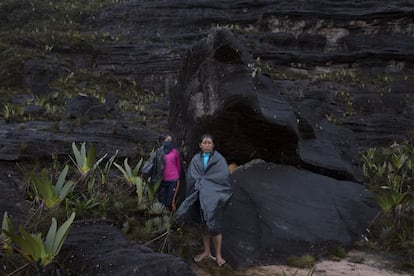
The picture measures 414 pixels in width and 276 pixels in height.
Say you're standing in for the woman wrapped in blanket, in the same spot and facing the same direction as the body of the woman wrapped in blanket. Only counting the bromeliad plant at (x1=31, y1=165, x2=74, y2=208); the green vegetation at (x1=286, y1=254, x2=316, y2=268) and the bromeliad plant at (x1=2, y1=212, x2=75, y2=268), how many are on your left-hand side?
1

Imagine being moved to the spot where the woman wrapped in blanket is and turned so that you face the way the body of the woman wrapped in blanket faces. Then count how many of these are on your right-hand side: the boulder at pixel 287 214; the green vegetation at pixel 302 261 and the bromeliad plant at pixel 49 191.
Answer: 1

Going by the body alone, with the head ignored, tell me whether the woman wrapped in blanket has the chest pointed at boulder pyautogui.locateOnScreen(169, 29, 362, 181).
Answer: no

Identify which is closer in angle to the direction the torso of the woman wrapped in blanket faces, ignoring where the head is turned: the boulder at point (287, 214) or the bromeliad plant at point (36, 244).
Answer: the bromeliad plant

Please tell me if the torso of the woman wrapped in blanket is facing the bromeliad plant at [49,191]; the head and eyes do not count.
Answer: no

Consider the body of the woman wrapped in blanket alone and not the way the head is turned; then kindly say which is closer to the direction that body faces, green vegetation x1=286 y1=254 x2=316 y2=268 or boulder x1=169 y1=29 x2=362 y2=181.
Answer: the green vegetation

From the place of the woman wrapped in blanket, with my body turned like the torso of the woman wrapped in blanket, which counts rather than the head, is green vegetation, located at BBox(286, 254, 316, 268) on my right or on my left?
on my left

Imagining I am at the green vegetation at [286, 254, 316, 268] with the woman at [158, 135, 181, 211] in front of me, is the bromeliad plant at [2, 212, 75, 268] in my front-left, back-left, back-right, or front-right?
front-left

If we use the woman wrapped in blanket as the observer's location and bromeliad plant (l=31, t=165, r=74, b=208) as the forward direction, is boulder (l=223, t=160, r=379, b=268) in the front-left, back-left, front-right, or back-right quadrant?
back-right

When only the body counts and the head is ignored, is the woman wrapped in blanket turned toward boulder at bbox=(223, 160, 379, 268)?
no

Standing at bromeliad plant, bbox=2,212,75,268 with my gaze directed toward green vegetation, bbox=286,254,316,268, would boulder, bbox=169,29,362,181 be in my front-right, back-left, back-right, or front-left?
front-left

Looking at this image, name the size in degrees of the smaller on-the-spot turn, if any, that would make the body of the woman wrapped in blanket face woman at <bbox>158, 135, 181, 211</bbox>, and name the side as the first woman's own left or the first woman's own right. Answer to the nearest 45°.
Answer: approximately 135° to the first woman's own right

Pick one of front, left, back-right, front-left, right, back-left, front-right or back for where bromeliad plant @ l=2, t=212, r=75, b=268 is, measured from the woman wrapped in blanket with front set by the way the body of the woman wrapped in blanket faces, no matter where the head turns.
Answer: front-right

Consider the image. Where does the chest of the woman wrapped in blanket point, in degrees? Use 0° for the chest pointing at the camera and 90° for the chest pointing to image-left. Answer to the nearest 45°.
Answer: approximately 0°
